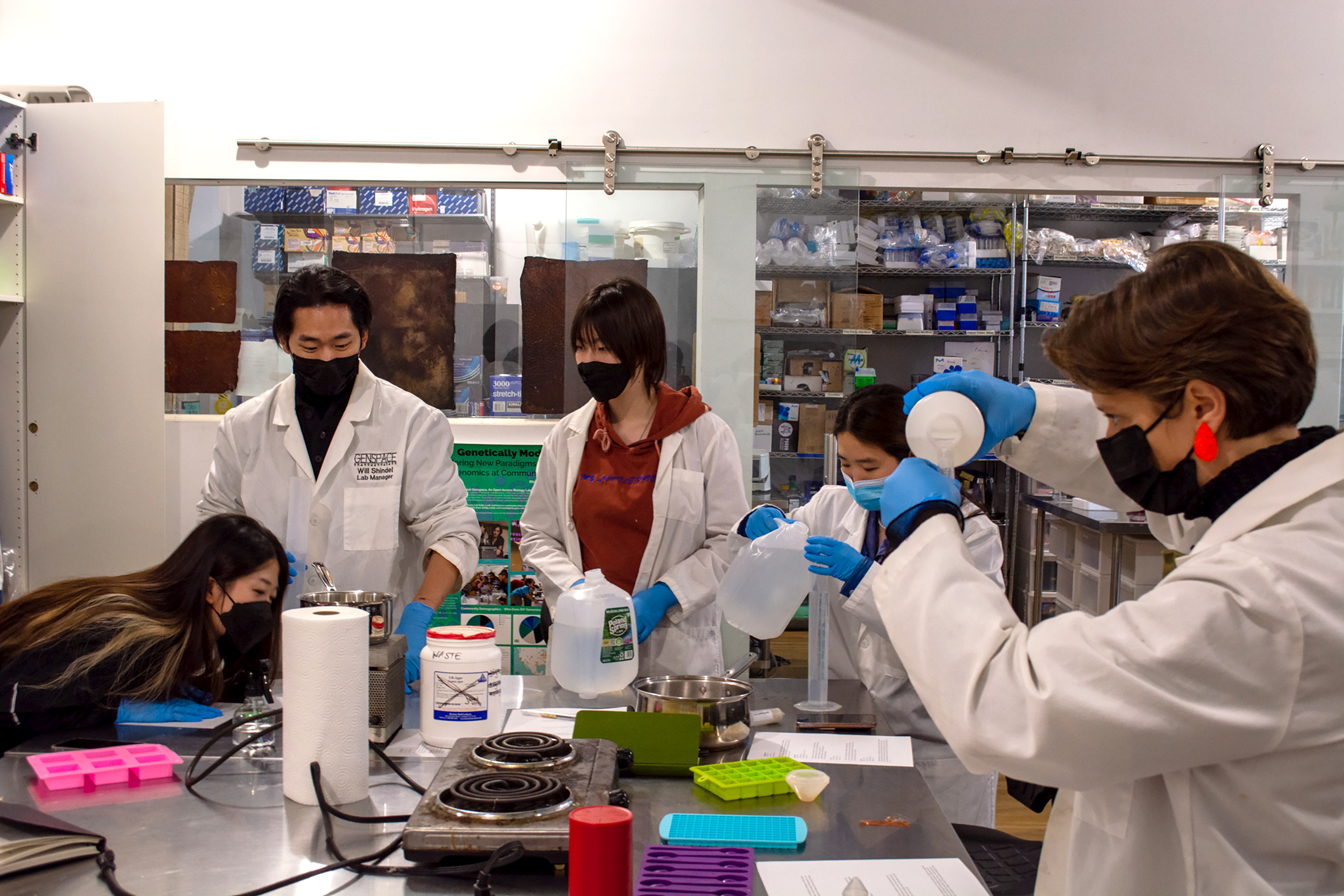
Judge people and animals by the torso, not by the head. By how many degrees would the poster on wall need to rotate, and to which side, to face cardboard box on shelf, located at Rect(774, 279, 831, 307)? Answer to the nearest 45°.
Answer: approximately 90° to its left

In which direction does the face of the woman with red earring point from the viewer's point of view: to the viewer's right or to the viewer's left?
to the viewer's left

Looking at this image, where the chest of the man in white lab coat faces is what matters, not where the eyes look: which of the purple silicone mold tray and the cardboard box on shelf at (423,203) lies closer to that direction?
the purple silicone mold tray

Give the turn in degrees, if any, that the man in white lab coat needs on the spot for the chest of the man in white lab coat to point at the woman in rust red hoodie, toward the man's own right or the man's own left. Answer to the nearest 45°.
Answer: approximately 90° to the man's own left

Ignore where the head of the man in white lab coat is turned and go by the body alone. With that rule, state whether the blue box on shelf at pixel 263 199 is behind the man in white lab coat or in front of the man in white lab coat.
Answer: behind

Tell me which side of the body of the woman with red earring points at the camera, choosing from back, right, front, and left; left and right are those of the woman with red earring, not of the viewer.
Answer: left

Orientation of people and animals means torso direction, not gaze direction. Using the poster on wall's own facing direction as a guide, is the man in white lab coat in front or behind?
in front

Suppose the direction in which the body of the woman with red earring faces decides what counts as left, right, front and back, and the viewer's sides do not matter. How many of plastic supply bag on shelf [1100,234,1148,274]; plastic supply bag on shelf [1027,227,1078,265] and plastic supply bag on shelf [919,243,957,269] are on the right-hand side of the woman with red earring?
3

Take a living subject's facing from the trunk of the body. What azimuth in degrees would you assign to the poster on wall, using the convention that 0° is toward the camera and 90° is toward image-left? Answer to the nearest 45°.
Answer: approximately 0°

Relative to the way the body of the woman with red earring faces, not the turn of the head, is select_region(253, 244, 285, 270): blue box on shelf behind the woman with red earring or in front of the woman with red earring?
in front

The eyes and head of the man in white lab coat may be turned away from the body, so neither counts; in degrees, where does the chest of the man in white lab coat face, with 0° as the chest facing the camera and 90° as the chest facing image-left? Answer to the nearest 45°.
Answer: approximately 0°

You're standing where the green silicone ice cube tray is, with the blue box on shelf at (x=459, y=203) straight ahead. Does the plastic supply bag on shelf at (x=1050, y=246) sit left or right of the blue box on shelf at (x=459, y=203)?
right

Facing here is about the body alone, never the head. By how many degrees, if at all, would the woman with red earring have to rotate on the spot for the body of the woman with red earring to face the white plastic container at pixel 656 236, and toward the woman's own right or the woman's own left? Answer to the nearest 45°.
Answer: approximately 45° to the woman's own right

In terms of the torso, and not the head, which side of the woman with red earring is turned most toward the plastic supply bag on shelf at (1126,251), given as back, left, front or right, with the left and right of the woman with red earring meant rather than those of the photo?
right
